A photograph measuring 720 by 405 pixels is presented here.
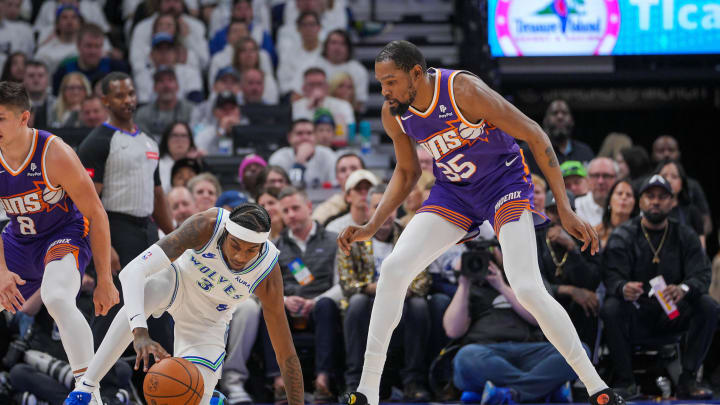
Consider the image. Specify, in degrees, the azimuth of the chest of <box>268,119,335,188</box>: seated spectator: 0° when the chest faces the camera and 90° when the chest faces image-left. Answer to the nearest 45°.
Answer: approximately 0°

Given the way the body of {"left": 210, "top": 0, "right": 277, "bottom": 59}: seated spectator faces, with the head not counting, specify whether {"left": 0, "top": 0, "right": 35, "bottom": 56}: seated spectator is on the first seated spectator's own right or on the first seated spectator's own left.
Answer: on the first seated spectator's own right

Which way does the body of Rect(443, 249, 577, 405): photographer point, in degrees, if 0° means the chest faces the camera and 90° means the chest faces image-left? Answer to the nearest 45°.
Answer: approximately 0°

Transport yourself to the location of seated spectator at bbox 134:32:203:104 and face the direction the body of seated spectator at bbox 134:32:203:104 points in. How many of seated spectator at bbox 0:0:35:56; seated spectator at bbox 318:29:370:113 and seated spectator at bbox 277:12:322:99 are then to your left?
2

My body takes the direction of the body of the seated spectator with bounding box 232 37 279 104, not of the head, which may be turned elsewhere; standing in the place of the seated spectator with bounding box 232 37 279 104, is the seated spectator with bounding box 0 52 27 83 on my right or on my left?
on my right

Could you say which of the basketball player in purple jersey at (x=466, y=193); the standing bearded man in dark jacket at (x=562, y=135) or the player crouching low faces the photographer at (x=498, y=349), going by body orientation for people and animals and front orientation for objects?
the standing bearded man in dark jacket

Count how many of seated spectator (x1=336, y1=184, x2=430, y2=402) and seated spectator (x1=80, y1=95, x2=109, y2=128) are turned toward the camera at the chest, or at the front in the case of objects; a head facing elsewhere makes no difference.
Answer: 2

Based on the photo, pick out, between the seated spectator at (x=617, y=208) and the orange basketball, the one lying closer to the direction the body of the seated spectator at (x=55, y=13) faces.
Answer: the orange basketball

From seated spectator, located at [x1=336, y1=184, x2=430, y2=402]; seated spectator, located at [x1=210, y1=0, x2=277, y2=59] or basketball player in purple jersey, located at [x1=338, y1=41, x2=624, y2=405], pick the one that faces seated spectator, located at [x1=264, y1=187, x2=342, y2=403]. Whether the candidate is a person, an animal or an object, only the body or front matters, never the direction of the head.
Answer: seated spectator, located at [x1=210, y1=0, x2=277, y2=59]

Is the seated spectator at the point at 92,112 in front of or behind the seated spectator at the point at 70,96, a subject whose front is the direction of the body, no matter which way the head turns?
in front

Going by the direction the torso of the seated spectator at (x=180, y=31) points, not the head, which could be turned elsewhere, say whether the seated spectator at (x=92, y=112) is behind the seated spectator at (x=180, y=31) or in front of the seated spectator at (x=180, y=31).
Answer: in front
